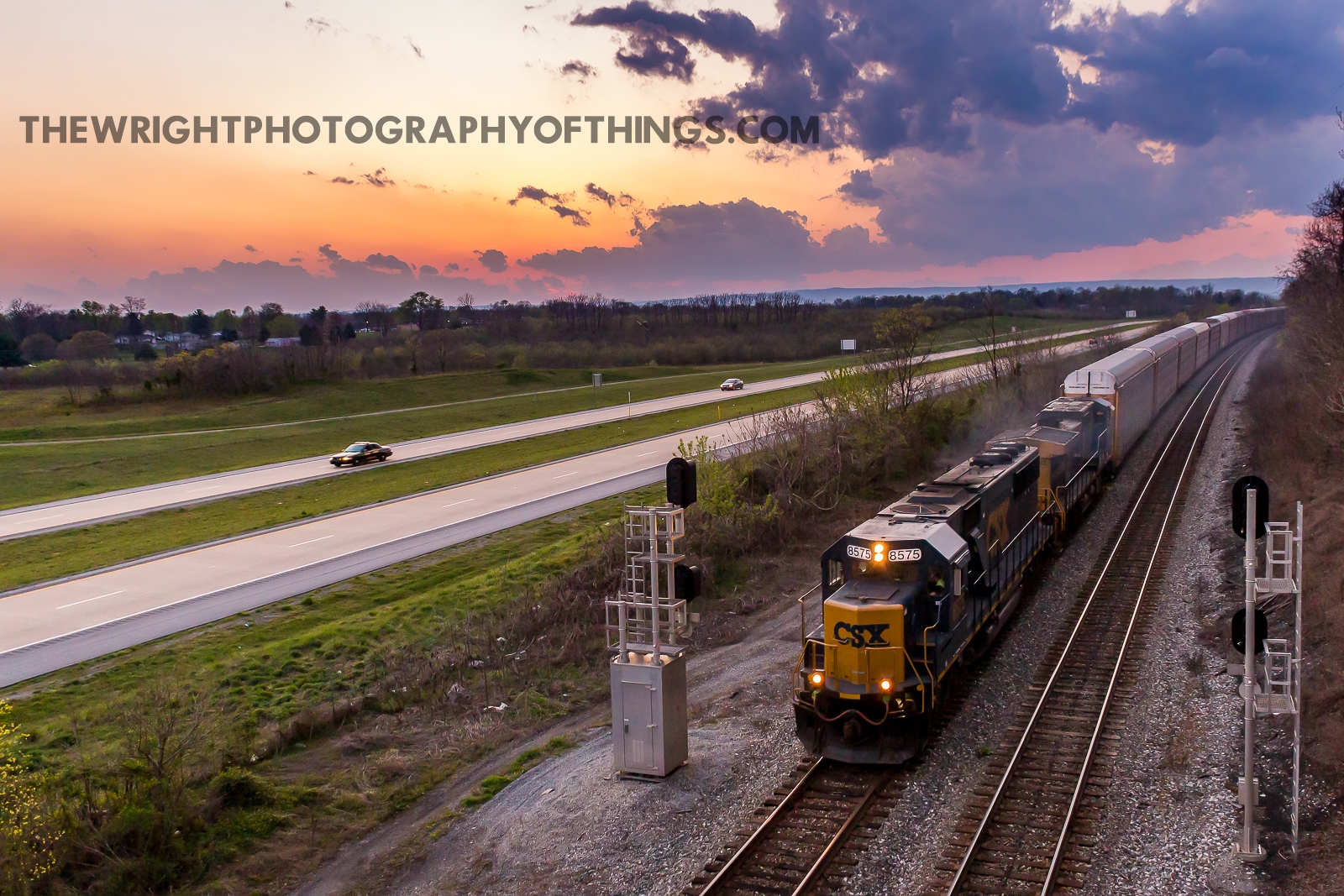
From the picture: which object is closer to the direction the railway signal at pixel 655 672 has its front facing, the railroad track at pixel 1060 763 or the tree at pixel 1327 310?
the tree

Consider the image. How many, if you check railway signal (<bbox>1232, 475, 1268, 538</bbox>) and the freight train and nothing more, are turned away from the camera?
1

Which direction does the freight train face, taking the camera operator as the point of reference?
facing the viewer and to the left of the viewer

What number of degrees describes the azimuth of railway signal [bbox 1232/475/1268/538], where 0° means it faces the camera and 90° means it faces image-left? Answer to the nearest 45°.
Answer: approximately 180°

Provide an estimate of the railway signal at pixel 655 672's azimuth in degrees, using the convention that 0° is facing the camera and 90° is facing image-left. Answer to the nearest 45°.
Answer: approximately 225°

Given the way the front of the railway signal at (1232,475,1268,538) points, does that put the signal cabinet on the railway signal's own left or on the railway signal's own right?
on the railway signal's own left

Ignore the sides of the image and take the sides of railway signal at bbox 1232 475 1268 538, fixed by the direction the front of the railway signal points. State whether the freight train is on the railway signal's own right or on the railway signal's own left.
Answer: on the railway signal's own left

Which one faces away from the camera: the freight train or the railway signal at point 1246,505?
the railway signal

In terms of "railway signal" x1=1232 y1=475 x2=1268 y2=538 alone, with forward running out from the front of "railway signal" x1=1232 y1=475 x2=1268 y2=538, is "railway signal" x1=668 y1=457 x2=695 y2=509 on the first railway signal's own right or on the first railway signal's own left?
on the first railway signal's own left

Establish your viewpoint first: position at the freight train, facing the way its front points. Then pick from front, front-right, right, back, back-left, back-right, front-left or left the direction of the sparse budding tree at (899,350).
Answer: back-right

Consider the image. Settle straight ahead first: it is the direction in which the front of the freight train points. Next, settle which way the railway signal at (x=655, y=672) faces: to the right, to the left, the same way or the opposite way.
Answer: the opposite way

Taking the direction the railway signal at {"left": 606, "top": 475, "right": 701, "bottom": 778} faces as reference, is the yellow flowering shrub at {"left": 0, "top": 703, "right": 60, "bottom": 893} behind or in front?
behind

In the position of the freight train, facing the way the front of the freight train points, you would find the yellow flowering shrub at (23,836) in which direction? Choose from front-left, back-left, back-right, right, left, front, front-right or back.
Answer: front

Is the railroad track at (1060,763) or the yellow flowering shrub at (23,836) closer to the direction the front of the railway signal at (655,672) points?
the railroad track
